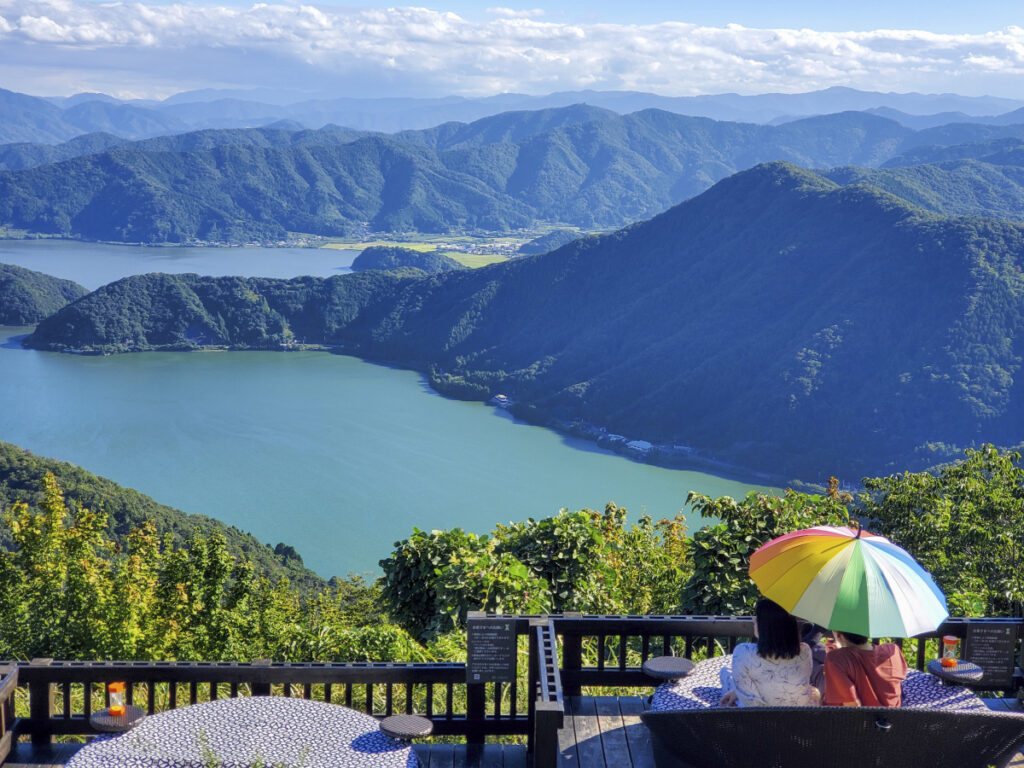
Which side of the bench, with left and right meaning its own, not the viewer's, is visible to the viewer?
back

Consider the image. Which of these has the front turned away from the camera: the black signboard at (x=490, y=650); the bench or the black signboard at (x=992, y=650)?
the bench

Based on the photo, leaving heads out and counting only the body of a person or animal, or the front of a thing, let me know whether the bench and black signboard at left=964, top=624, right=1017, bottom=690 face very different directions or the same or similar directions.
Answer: very different directions

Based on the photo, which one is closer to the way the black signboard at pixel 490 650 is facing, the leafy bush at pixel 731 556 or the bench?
the bench

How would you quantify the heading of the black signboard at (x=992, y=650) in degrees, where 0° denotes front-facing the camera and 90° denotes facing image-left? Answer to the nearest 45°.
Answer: approximately 0°

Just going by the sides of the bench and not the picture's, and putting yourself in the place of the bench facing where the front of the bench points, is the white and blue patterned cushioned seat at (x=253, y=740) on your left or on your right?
on your left

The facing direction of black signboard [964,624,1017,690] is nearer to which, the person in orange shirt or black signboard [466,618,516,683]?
the person in orange shirt
